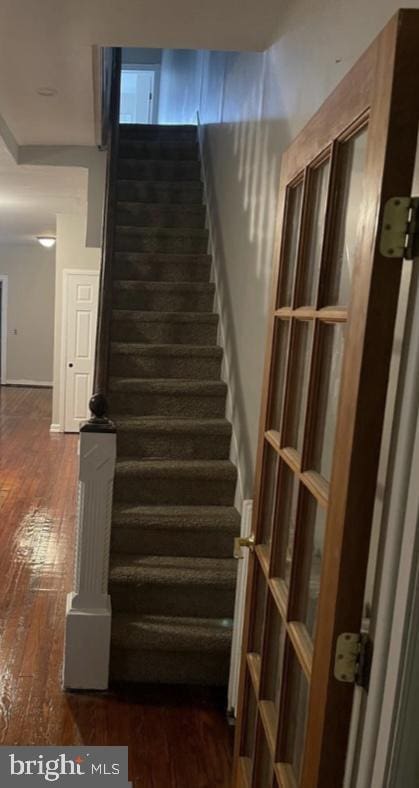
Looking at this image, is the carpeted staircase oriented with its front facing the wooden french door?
yes

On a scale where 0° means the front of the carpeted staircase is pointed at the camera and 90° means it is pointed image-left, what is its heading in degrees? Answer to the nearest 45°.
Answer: approximately 0°

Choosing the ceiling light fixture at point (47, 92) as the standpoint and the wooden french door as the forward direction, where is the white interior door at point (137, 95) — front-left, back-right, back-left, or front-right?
back-left

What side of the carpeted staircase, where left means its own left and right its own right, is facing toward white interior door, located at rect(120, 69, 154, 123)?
back

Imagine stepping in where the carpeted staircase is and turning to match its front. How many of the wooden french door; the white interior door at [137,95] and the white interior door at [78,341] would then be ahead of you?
1

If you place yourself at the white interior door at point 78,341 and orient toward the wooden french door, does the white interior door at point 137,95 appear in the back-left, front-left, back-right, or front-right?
back-left

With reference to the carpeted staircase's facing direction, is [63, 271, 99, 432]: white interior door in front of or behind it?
behind
